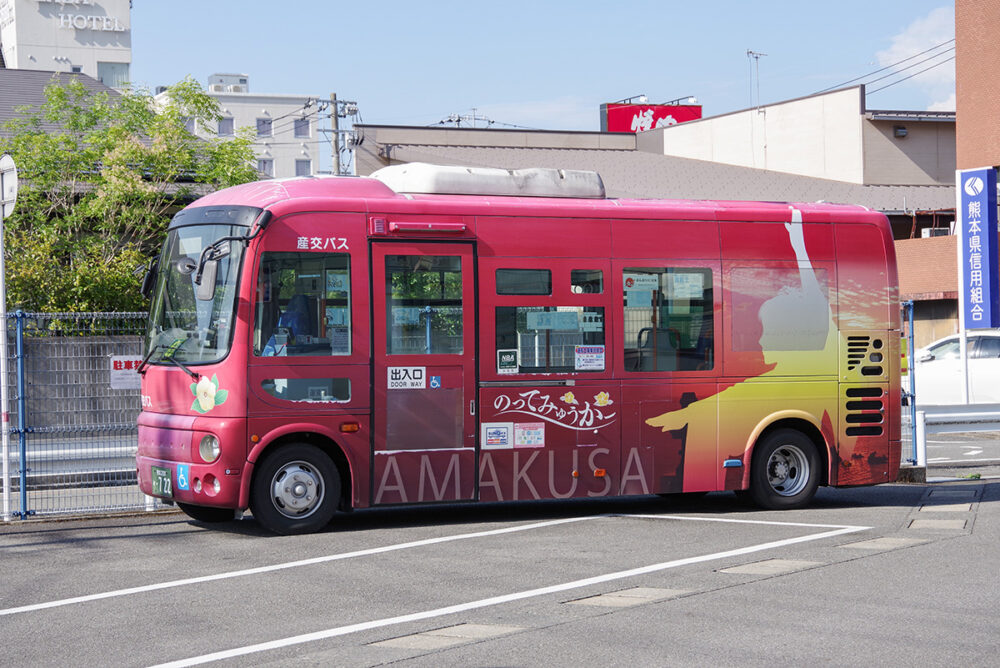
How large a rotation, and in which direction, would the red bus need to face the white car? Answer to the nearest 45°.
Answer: approximately 180°

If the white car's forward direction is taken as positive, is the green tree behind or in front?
in front

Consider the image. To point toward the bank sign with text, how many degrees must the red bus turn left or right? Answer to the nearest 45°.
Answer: approximately 180°

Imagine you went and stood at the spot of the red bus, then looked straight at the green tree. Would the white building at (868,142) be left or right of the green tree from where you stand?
right

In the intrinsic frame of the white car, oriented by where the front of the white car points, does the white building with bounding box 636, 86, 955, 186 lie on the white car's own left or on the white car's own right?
on the white car's own right

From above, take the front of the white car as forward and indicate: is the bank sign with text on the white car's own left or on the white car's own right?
on the white car's own left

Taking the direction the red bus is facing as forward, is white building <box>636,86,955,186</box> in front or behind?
behind

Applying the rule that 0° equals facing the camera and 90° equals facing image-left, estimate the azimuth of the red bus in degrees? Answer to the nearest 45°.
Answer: approximately 45°

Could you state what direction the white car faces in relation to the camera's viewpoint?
facing to the left of the viewer
